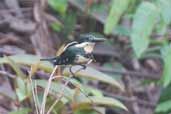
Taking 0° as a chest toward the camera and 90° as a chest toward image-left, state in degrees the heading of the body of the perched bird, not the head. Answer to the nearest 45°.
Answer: approximately 270°
